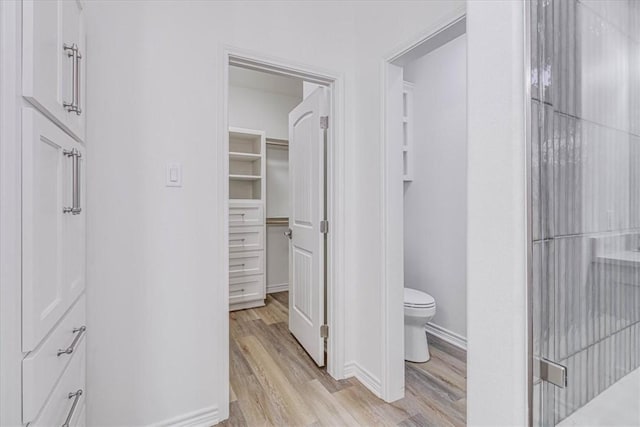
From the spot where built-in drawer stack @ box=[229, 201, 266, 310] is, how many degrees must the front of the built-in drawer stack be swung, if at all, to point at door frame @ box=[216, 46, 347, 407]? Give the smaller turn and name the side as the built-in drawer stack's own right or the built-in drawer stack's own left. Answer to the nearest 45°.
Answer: approximately 45° to the built-in drawer stack's own right

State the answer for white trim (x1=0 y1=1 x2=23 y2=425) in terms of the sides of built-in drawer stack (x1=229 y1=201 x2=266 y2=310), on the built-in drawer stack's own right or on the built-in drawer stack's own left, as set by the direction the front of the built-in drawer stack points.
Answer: on the built-in drawer stack's own right

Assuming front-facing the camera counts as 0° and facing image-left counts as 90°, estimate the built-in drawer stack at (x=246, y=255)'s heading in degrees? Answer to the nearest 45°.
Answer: approximately 315°
